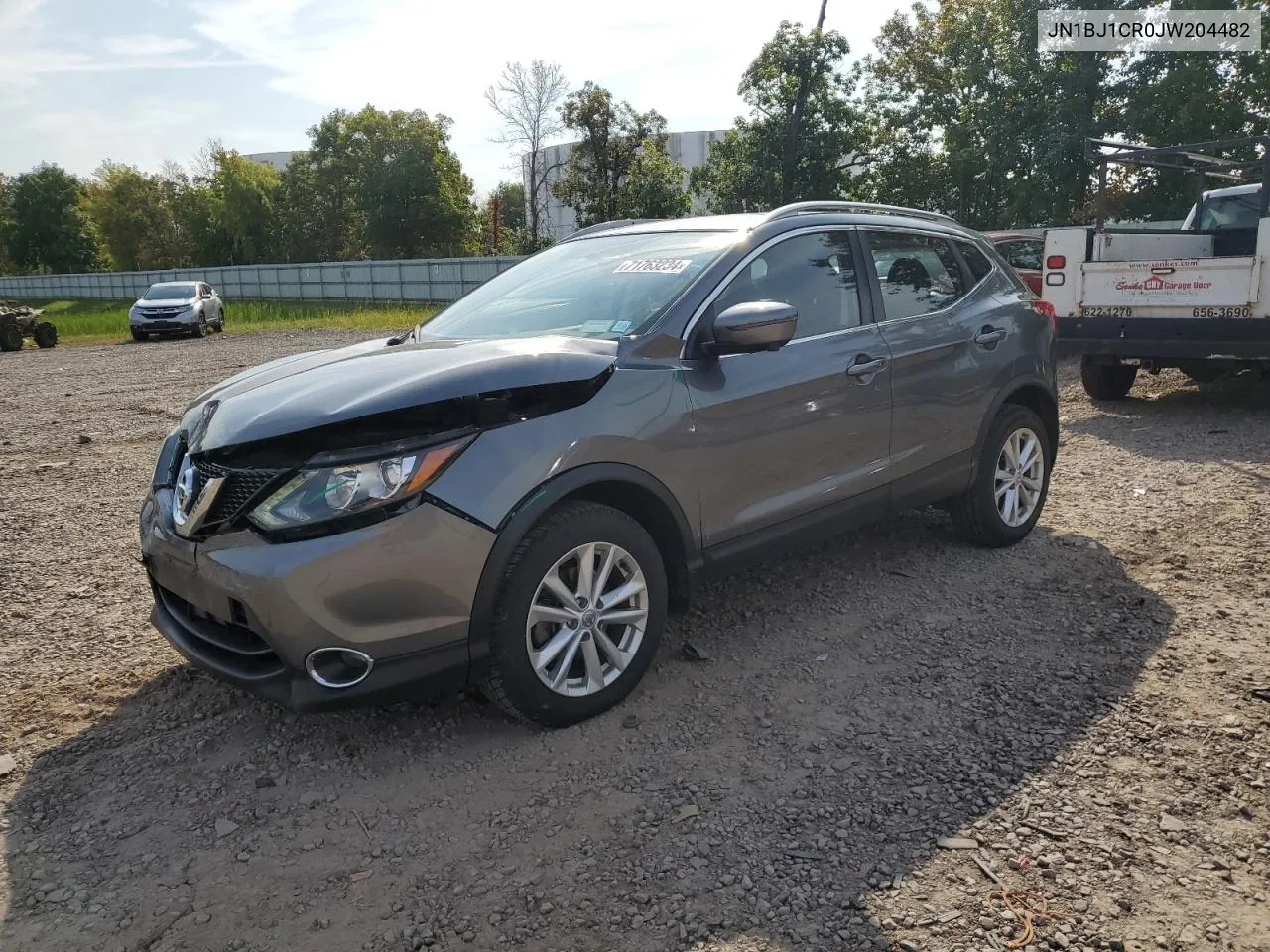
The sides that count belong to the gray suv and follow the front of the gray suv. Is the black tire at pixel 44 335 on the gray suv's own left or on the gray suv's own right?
on the gray suv's own right

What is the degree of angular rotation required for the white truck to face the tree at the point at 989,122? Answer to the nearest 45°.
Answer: approximately 45° to its left

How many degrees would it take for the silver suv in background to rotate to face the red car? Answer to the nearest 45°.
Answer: approximately 90° to its left

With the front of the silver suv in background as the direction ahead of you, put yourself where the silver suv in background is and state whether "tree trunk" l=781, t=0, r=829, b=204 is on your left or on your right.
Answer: on your left

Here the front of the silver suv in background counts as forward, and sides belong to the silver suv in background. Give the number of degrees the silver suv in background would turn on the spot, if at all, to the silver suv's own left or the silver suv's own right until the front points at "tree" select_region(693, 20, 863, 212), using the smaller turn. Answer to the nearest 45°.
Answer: approximately 135° to the silver suv's own left

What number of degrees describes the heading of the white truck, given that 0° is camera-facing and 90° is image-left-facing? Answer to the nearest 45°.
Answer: approximately 225°

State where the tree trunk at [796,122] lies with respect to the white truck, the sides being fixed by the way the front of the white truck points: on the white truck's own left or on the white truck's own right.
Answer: on the white truck's own left

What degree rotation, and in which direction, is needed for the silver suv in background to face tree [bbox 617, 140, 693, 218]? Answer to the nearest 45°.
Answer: approximately 135° to its left
